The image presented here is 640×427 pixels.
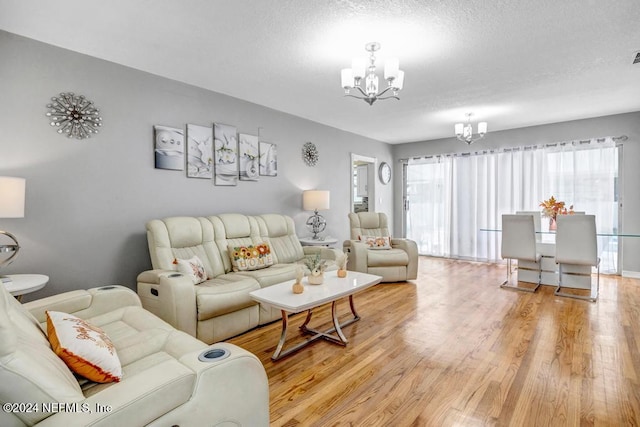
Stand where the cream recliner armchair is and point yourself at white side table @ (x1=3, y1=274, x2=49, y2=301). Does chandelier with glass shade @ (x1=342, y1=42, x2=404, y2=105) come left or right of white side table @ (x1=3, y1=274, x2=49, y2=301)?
left

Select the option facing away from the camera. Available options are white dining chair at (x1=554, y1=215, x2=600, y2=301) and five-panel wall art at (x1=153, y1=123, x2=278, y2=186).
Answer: the white dining chair

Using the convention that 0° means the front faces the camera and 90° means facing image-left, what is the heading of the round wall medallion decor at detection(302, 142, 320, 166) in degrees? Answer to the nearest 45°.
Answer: approximately 315°

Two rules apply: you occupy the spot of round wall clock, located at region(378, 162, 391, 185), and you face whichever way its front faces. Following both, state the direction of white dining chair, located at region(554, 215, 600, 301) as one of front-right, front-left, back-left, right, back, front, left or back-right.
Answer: front

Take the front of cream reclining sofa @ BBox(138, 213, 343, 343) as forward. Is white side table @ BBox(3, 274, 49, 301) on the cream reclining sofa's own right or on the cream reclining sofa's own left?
on the cream reclining sofa's own right

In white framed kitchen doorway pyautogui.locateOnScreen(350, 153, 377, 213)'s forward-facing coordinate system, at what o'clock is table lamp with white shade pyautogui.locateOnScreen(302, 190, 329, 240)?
The table lamp with white shade is roughly at 2 o'clock from the white framed kitchen doorway.

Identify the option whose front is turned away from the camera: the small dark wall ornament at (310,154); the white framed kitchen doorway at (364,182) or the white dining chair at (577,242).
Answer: the white dining chair

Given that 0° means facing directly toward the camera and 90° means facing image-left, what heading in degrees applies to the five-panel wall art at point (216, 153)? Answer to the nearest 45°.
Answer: approximately 315°

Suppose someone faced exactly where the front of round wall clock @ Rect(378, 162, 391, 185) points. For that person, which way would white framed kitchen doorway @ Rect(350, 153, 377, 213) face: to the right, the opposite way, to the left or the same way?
the same way

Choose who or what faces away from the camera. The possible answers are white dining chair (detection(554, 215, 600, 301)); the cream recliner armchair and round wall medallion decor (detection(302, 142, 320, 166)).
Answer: the white dining chair

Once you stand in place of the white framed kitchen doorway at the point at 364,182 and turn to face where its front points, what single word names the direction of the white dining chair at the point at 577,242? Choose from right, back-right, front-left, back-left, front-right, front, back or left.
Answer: front

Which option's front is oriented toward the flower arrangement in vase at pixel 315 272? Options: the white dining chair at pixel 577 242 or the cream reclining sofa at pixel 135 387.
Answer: the cream reclining sofa

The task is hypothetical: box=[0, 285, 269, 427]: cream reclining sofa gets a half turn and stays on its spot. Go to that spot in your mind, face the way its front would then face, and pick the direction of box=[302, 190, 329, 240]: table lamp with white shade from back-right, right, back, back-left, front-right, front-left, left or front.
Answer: back

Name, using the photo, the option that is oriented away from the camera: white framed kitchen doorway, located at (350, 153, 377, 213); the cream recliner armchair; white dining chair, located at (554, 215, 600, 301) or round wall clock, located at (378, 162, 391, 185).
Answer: the white dining chair

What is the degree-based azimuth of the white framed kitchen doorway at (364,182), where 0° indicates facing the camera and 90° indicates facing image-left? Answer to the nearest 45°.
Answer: approximately 315°

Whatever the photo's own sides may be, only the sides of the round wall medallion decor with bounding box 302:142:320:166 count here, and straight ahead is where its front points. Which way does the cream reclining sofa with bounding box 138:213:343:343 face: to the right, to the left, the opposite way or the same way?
the same way

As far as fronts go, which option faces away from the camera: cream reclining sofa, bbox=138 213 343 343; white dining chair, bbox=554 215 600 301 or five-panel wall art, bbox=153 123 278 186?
the white dining chair
